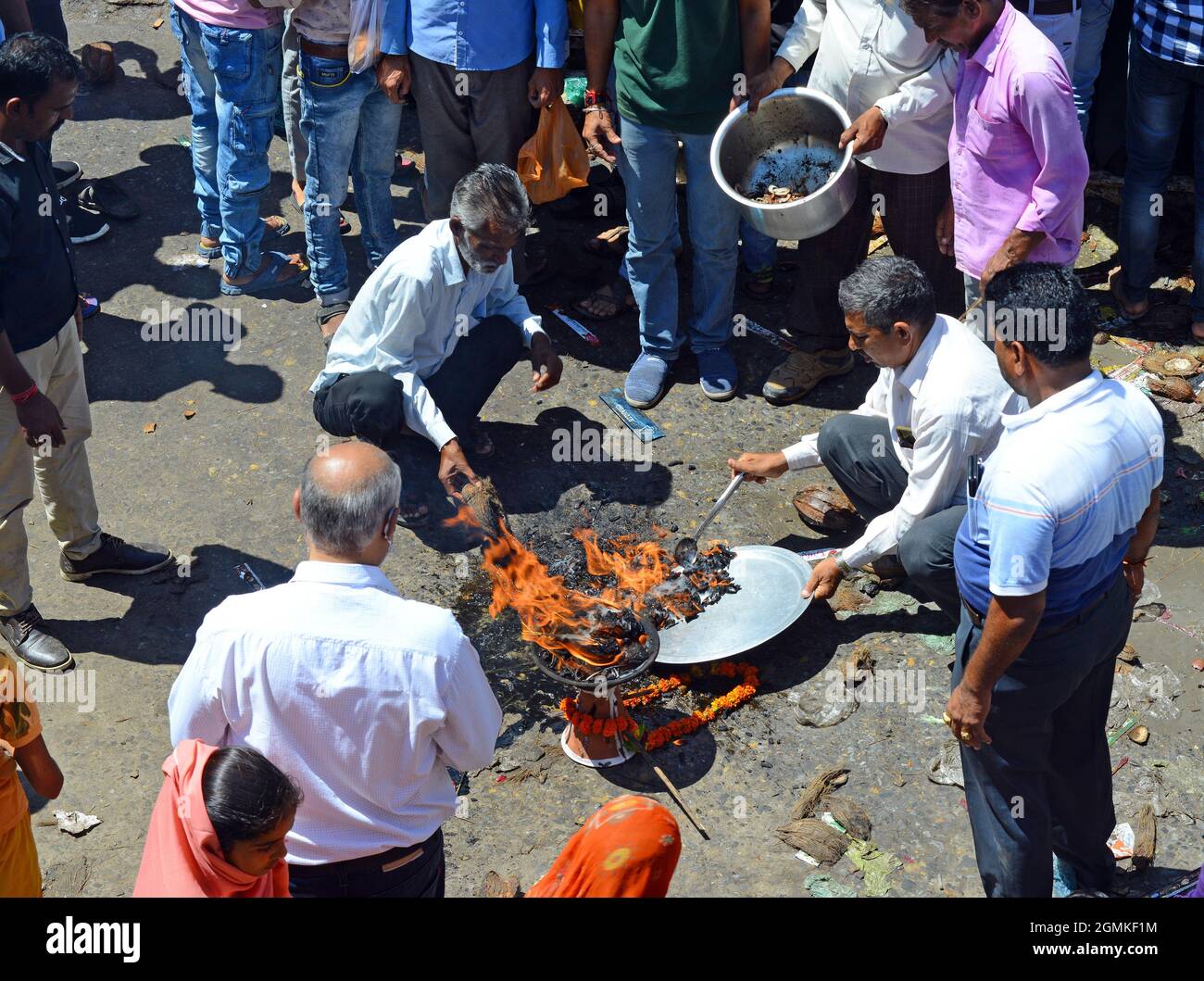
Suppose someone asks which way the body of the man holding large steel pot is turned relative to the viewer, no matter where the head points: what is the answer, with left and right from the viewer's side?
facing the viewer and to the left of the viewer

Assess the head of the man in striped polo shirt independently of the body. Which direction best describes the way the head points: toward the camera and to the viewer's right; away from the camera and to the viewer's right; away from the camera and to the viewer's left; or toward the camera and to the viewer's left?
away from the camera and to the viewer's left

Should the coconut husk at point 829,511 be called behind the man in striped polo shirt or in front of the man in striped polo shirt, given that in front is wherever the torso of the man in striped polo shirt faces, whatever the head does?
in front

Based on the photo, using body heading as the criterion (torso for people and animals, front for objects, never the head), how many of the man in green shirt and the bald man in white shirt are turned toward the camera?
1

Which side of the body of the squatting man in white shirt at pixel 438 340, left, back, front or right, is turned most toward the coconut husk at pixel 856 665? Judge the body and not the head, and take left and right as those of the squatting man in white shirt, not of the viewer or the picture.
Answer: front

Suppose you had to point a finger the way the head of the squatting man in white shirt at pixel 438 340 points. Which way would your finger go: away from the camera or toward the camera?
toward the camera

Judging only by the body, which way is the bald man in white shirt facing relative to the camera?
away from the camera

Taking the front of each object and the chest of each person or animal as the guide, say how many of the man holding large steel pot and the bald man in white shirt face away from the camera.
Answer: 1

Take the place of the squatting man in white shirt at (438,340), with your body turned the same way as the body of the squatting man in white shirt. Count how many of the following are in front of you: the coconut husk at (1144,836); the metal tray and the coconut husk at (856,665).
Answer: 3

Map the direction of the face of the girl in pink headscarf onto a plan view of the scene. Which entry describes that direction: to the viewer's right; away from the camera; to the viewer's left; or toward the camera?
to the viewer's right

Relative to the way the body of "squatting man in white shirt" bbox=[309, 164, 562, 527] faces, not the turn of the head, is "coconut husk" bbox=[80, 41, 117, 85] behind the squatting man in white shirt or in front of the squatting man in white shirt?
behind

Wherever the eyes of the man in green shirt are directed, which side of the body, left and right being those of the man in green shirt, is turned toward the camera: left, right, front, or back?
front

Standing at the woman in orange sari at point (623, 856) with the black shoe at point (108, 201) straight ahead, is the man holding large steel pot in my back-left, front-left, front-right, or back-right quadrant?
front-right

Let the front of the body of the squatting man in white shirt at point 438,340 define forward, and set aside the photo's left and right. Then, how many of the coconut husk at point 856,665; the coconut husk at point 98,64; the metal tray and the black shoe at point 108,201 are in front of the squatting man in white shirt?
2

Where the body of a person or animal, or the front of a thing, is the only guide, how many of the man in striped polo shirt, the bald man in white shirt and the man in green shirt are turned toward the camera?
1

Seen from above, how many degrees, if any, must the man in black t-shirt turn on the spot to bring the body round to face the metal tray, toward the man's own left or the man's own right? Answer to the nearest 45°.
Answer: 0° — they already face it

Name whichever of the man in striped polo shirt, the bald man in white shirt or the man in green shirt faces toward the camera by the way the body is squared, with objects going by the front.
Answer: the man in green shirt

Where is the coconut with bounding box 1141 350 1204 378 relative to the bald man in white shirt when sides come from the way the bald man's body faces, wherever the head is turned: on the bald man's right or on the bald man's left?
on the bald man's right
